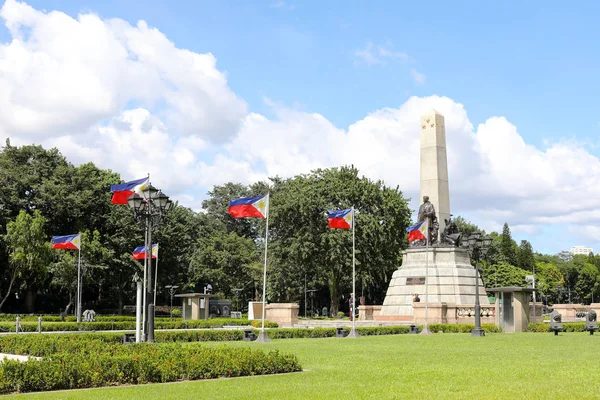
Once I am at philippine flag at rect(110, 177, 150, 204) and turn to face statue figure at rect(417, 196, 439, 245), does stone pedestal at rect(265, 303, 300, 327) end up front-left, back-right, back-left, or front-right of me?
front-left

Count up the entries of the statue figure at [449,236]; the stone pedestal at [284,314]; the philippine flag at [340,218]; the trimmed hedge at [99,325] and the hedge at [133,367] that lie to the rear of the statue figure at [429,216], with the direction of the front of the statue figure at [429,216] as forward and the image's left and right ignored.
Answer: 1

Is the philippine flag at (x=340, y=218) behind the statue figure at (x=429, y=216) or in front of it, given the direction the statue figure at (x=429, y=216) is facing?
in front

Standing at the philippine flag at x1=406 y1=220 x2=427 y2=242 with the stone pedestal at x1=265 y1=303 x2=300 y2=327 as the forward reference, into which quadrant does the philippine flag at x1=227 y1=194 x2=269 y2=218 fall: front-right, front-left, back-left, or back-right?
front-left

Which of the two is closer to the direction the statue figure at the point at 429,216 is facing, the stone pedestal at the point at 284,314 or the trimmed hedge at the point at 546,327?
the stone pedestal

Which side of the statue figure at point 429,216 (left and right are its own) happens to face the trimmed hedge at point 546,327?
left

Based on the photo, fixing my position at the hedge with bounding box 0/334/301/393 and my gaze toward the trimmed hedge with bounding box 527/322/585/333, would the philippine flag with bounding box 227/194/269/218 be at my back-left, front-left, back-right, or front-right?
front-left

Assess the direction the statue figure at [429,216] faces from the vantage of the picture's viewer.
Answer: facing the viewer and to the left of the viewer

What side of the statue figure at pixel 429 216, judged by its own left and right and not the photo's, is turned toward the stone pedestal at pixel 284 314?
front

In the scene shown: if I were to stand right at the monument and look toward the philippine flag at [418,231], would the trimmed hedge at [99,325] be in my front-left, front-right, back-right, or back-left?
front-right

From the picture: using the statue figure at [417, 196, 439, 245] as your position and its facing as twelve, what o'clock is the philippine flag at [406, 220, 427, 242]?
The philippine flag is roughly at 11 o'clock from the statue figure.

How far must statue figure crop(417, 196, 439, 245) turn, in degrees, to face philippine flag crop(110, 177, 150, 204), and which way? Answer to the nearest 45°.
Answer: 0° — it already faces it
